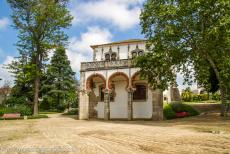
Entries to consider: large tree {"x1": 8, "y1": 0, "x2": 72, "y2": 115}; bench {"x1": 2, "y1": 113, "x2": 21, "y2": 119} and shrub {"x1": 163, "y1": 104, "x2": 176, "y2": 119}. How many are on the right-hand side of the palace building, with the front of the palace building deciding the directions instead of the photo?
2

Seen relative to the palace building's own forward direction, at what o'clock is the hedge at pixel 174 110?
The hedge is roughly at 9 o'clock from the palace building.

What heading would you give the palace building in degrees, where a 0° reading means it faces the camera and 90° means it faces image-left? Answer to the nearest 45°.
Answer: approximately 0°

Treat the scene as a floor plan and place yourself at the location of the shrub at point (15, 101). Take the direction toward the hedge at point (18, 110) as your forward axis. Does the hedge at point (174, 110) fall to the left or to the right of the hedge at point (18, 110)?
left

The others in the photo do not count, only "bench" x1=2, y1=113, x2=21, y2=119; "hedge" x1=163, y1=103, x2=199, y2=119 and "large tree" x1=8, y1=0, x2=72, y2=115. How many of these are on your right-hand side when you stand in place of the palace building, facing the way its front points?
2

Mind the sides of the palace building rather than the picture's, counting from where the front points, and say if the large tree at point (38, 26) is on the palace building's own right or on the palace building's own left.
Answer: on the palace building's own right

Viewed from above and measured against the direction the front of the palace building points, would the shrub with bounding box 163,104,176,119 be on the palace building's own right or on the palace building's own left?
on the palace building's own left

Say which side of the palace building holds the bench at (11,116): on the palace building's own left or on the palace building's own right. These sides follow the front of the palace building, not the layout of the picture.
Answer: on the palace building's own right

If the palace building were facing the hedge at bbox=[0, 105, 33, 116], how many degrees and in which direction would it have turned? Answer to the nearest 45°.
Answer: approximately 90° to its right
